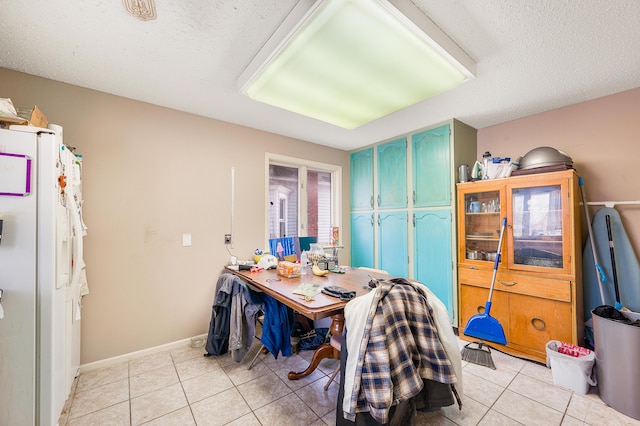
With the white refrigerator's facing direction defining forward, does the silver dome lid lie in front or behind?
in front

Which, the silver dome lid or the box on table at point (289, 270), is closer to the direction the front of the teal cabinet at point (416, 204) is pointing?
the box on table

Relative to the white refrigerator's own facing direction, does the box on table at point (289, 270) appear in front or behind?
in front

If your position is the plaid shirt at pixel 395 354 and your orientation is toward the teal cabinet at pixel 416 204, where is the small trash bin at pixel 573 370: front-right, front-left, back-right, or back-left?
front-right

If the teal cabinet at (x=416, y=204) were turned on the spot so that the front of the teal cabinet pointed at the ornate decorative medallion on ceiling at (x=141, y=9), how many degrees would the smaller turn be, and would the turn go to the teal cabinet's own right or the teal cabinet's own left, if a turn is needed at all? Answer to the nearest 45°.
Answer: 0° — it already faces it

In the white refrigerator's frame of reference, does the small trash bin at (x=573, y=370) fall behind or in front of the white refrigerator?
in front

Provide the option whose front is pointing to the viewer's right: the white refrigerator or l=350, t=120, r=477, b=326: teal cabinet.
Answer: the white refrigerator

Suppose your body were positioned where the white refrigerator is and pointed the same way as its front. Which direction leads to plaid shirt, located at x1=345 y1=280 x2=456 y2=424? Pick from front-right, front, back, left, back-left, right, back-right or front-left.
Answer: front-right

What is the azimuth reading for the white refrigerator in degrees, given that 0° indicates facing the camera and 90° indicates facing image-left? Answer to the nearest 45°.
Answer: approximately 270°

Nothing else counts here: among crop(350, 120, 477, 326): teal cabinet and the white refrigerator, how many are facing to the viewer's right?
1

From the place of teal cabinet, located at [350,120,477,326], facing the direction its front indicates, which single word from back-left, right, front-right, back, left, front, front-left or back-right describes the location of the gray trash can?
left

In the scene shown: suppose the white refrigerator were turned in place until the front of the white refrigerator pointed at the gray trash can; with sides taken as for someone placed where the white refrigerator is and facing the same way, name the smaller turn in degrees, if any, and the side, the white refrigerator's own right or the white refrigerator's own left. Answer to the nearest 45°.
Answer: approximately 45° to the white refrigerator's own right

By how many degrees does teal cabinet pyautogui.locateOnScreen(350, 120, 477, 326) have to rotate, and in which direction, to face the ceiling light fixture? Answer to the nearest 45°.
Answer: approximately 45° to its left

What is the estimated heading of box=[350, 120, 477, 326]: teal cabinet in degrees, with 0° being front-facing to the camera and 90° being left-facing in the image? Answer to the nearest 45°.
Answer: approximately 45°
